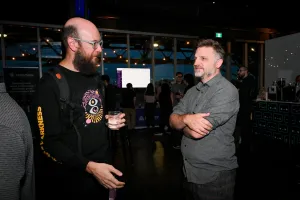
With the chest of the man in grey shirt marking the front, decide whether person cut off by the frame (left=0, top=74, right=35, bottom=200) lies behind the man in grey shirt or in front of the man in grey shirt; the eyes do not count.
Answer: in front

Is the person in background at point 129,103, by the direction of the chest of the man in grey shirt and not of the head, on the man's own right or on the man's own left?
on the man's own right

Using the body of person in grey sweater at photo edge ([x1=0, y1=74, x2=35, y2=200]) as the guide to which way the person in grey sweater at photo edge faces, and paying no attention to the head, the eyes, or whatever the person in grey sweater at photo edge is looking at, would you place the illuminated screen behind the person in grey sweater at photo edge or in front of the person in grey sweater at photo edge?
in front

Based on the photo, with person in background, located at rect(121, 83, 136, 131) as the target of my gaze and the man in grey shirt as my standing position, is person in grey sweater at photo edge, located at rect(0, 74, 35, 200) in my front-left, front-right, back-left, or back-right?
back-left

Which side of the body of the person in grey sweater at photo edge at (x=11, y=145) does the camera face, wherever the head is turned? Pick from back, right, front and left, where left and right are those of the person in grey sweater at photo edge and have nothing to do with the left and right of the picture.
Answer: back

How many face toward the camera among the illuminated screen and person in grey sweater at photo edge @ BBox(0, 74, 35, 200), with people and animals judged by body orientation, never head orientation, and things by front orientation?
1

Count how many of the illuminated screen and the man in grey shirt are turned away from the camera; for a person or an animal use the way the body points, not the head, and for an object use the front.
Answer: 0

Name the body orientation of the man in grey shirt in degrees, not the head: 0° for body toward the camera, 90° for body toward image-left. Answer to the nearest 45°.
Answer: approximately 45°

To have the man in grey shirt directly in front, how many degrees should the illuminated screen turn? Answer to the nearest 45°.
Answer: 0° — it already faces them
